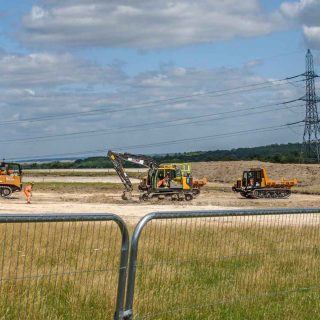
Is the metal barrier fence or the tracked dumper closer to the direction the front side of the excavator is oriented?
the metal barrier fence

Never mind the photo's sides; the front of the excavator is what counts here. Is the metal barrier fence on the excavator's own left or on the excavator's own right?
on the excavator's own left

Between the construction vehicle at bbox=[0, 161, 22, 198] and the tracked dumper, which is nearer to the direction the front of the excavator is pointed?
the construction vehicle

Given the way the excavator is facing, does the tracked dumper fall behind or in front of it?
behind

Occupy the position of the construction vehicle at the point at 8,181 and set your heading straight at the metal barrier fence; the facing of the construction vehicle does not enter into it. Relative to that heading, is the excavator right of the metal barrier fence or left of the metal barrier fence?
left

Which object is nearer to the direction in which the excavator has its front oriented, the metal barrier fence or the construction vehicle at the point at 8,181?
the construction vehicle

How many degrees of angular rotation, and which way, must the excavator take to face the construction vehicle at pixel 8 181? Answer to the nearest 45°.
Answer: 0° — it already faces it

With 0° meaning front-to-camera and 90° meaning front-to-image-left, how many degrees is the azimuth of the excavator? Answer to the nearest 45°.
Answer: approximately 90°
